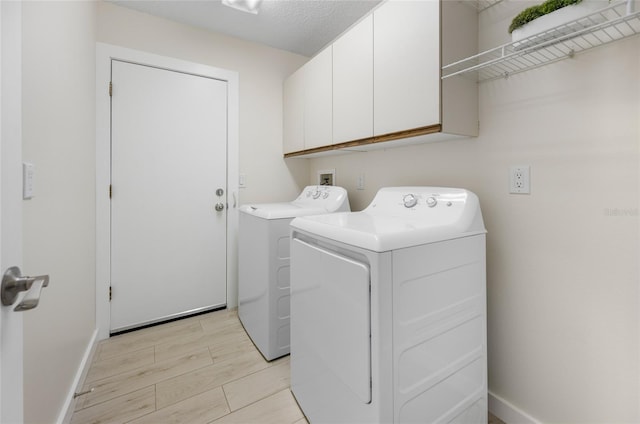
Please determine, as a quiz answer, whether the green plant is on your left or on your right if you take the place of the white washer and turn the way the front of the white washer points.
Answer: on your left

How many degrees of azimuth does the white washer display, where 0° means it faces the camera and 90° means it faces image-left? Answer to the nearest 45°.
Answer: approximately 45°

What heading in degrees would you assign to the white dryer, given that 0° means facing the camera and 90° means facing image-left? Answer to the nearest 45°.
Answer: approximately 45°
